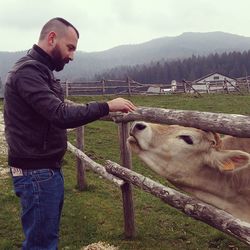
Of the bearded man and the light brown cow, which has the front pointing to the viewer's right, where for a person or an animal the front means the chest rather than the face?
the bearded man

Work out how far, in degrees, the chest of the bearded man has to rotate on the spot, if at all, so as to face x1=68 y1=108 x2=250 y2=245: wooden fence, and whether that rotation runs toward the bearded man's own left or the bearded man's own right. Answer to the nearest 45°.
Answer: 0° — they already face it

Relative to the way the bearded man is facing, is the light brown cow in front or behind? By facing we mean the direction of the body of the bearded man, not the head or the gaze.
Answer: in front

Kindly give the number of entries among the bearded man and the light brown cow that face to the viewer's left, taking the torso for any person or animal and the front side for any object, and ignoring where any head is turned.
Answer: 1

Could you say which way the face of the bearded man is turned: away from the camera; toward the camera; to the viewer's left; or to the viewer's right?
to the viewer's right

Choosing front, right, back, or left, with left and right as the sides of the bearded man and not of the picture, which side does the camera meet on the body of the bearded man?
right

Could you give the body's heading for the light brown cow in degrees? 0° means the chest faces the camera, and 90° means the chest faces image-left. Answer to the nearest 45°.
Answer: approximately 90°

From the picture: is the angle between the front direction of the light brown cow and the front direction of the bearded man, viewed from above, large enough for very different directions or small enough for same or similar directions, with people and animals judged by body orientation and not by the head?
very different directions
